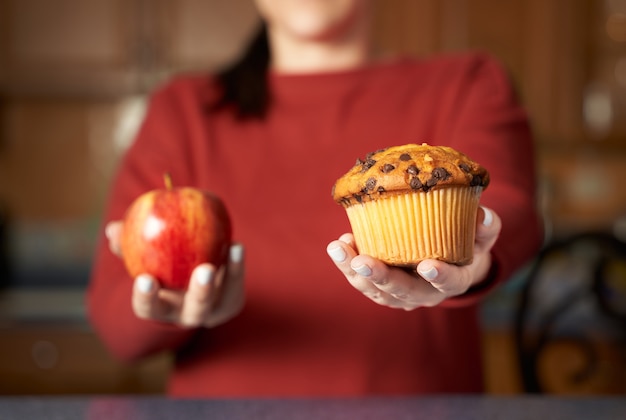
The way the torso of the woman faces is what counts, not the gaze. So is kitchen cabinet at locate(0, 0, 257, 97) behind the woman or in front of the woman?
behind

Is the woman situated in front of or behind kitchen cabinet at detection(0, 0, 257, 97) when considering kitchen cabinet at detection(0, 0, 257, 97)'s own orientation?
in front

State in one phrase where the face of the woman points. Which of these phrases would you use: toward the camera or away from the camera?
toward the camera

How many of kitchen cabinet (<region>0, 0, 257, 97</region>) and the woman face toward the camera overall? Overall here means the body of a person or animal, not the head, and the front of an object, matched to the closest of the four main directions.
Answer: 2

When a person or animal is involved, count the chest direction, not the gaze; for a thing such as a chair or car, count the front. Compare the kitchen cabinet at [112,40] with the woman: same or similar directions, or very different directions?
same or similar directions

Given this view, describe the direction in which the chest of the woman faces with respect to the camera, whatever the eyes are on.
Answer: toward the camera
